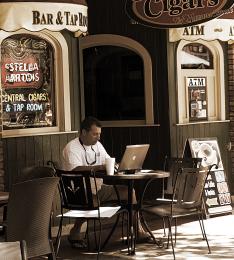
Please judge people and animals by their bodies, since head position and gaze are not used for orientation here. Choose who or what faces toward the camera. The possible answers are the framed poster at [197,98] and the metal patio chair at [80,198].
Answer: the framed poster

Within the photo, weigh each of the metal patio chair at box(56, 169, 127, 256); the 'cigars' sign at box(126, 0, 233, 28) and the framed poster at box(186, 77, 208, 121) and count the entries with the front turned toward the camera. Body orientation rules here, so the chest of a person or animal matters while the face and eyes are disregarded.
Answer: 2

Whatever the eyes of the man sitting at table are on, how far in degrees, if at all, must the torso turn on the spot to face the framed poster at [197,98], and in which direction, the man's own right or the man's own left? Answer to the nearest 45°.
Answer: approximately 90° to the man's own left

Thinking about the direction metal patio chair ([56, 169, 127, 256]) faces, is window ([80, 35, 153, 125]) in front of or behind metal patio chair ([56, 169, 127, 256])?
in front

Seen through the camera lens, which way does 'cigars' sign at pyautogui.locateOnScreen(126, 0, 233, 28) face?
facing the viewer
